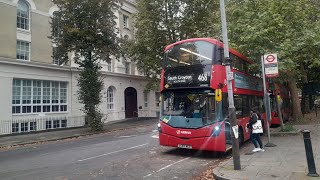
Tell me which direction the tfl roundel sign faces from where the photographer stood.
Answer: facing the viewer

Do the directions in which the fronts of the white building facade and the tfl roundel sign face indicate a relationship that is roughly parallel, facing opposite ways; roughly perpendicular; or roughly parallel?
roughly perpendicular

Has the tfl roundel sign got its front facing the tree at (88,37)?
no

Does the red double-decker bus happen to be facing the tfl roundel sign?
no

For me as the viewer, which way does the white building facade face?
facing the viewer and to the right of the viewer

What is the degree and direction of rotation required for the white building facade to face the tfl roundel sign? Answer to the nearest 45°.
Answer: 0° — it already faces it

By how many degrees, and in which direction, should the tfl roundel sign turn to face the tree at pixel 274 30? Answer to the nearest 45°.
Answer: approximately 180°

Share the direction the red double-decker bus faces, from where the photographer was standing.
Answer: facing the viewer and to the left of the viewer
